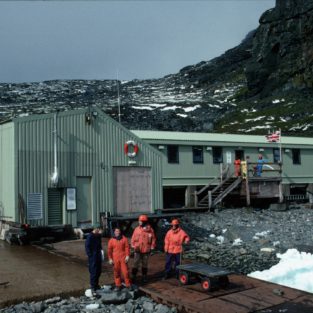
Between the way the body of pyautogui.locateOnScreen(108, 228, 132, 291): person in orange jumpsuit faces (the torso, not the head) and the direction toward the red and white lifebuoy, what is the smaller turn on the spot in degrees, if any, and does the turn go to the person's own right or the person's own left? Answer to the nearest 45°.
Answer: approximately 180°

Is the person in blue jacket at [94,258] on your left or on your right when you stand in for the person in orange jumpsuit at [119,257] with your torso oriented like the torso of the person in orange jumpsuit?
on your right

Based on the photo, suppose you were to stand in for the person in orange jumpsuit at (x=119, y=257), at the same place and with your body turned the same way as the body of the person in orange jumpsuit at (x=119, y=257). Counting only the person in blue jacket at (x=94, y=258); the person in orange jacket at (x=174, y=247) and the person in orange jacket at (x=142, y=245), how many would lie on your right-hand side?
1

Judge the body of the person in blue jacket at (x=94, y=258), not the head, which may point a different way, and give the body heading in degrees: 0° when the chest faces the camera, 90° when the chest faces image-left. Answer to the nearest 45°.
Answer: approximately 315°

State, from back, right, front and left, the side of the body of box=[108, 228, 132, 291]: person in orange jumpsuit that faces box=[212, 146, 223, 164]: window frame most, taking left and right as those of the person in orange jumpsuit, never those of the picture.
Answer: back

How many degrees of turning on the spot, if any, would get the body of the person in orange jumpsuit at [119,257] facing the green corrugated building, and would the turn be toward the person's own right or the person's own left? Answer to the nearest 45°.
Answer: approximately 180°

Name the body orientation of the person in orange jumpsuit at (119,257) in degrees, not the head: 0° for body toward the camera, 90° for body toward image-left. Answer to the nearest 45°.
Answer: approximately 0°

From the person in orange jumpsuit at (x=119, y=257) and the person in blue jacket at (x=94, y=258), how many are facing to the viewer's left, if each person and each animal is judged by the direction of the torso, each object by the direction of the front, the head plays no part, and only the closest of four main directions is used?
0

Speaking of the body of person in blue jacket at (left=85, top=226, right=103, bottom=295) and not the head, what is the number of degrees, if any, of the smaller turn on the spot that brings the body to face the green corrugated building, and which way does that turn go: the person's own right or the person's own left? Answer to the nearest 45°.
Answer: approximately 135° to the person's own left

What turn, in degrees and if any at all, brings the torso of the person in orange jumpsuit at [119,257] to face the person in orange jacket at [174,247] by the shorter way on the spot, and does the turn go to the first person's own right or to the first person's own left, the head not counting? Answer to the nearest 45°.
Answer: approximately 135° to the first person's own left

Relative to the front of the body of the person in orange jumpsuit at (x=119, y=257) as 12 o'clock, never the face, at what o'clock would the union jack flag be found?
The union jack flag is roughly at 7 o'clock from the person in orange jumpsuit.

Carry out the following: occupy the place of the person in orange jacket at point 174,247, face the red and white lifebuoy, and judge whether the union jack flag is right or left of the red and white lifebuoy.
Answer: right

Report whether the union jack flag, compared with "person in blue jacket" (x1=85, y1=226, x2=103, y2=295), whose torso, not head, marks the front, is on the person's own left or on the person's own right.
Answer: on the person's own left
